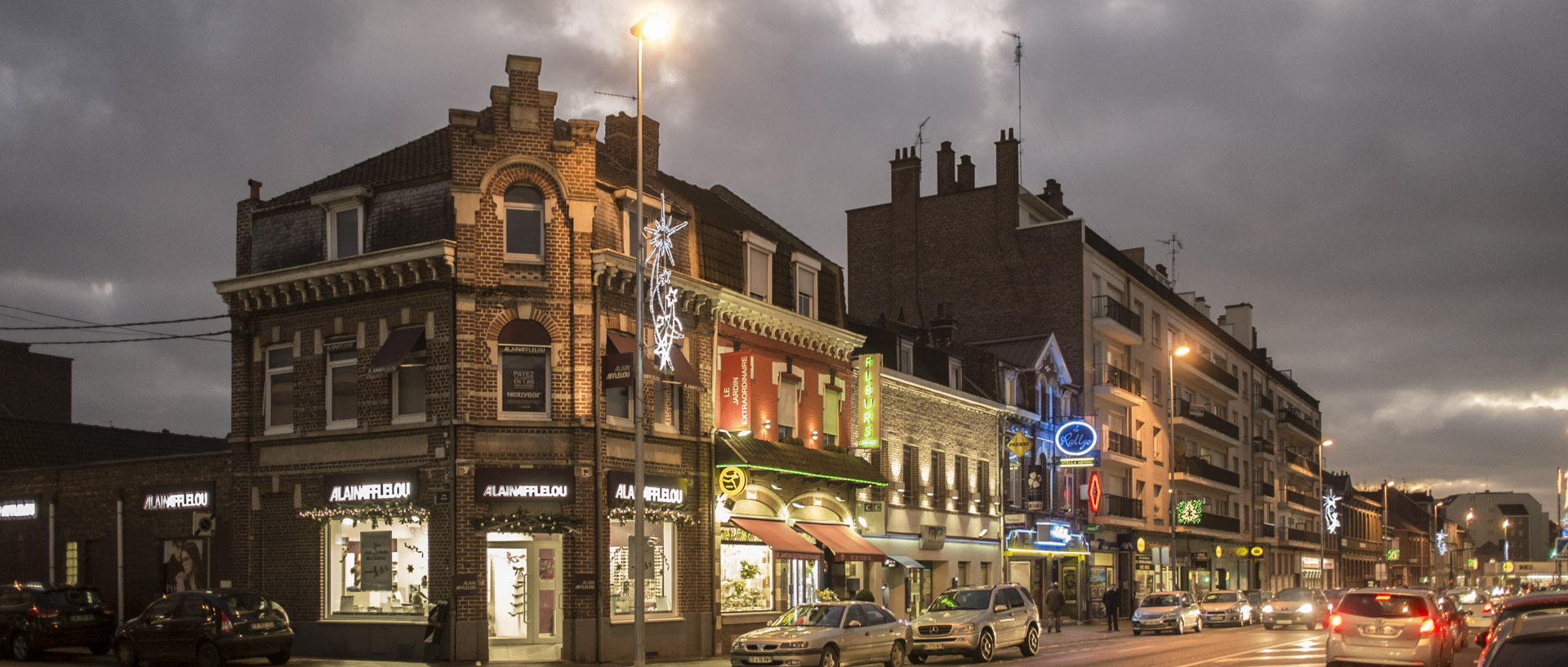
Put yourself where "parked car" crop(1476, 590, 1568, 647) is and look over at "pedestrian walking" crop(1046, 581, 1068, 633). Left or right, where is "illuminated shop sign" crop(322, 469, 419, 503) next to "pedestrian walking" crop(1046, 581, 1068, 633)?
left

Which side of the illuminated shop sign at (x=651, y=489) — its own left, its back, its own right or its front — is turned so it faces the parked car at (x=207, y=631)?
right

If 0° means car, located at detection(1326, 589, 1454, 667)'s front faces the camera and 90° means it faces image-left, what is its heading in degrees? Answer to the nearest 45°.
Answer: approximately 180°

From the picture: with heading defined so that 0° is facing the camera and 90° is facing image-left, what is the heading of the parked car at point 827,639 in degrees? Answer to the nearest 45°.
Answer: approximately 45°

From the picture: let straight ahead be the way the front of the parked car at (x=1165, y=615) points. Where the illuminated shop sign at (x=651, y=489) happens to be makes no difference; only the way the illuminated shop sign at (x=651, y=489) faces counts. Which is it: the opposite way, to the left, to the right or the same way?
to the left

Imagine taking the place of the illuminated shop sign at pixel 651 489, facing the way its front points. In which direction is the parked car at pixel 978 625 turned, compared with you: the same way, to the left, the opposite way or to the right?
to the right

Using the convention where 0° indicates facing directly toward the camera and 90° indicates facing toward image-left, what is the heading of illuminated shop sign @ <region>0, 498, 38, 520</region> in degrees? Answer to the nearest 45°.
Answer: approximately 45°
